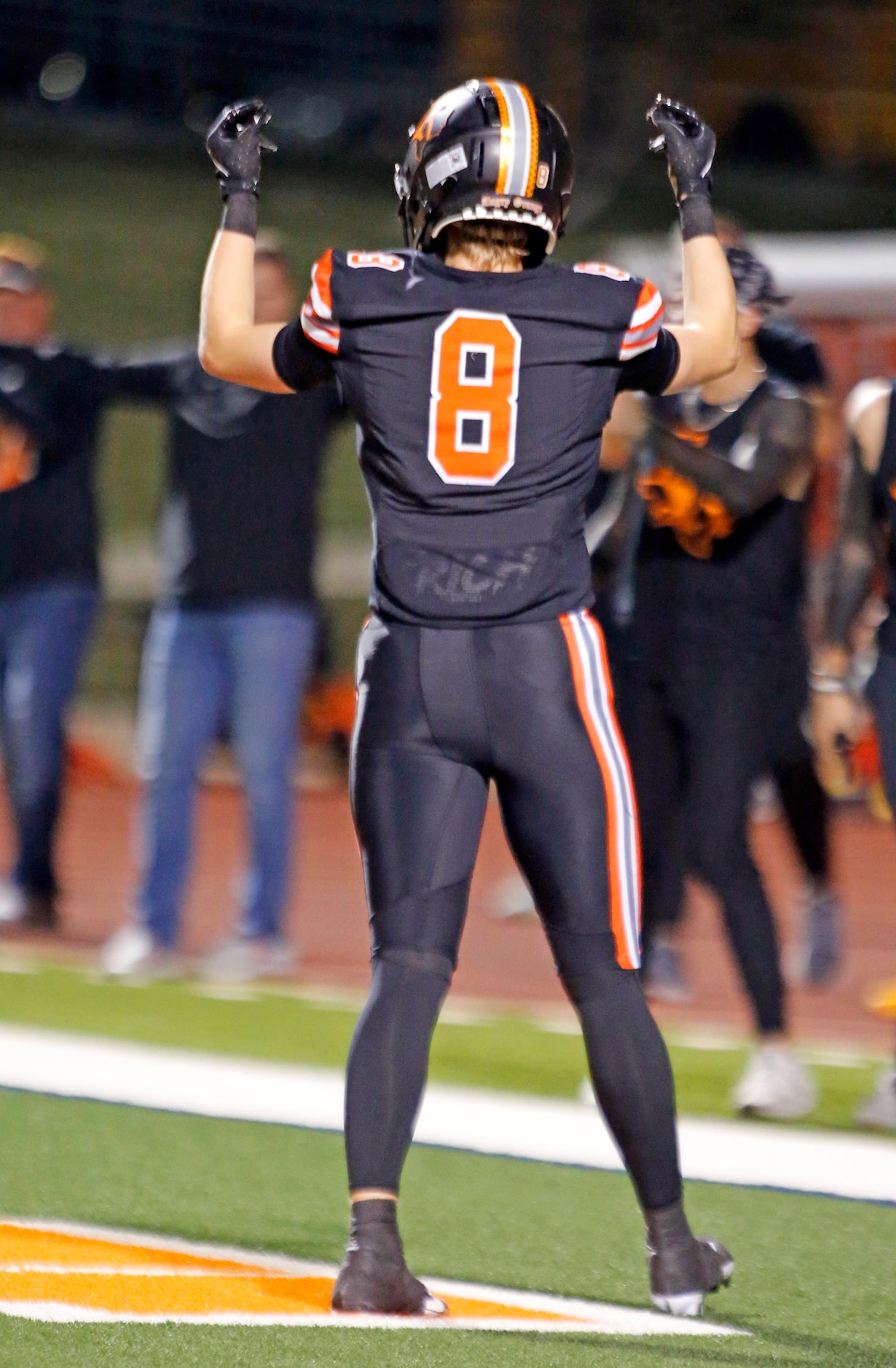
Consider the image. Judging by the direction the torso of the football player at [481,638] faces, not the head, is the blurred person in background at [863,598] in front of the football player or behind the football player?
in front

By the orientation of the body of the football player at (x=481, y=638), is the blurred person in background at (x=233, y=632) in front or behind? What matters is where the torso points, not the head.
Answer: in front

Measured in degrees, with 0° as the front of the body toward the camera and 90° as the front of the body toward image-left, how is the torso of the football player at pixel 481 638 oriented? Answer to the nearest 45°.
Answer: approximately 180°

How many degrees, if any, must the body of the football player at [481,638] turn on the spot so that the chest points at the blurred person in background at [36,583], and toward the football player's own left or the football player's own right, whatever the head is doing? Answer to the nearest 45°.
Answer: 0° — they already face them

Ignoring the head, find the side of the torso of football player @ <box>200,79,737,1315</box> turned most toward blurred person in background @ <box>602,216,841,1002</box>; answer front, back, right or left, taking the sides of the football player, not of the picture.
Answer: front
